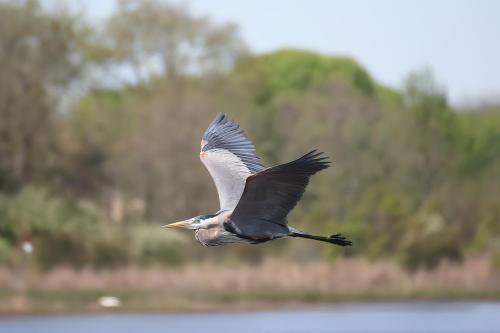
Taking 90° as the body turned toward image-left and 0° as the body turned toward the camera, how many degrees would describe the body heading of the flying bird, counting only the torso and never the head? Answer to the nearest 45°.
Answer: approximately 90°

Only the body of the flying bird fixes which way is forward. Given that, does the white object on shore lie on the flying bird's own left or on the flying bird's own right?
on the flying bird's own right
